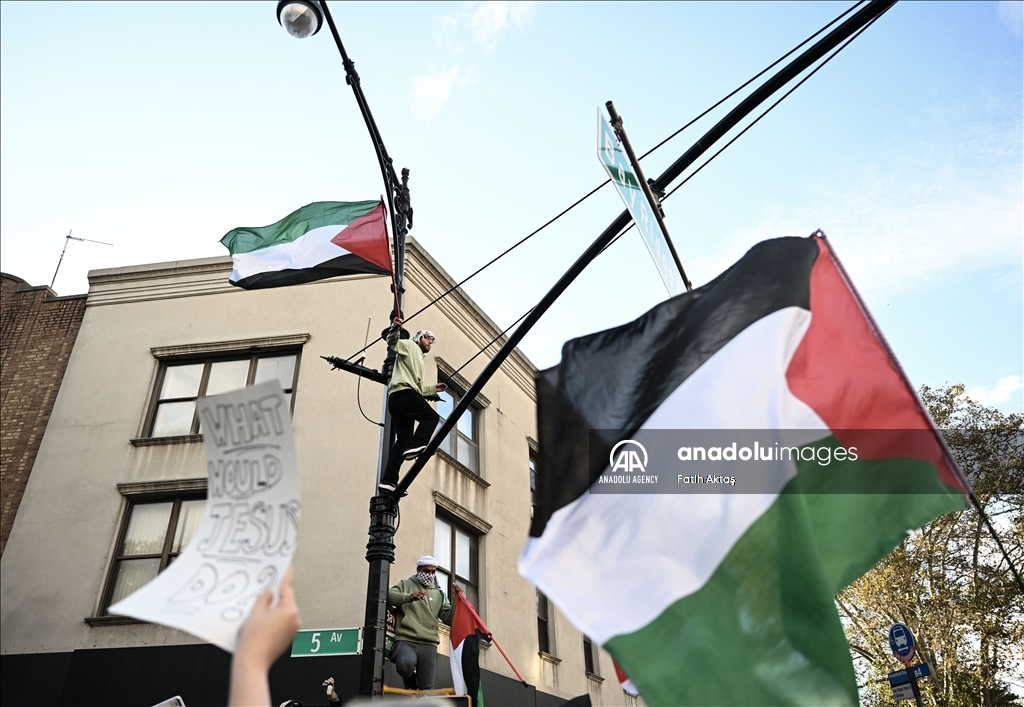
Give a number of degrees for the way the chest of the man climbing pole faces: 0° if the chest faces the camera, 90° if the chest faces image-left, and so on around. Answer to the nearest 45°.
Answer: approximately 270°

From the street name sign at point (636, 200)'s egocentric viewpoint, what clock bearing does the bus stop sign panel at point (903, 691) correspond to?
the bus stop sign panel at point (903, 691) is roughly at 8 o'clock from the street name sign at point (636, 200).

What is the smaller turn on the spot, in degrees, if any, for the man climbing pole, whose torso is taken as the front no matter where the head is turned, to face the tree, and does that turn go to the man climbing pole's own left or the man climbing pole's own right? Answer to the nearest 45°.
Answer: approximately 45° to the man climbing pole's own left

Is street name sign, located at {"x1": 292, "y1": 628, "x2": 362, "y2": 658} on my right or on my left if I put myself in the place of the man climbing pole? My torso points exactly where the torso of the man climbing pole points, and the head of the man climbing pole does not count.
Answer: on my right
